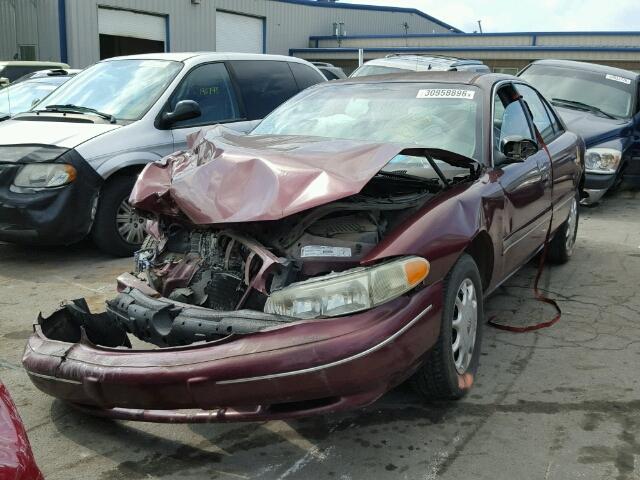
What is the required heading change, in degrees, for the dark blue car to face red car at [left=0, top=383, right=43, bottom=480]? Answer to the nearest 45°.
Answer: approximately 45° to its left

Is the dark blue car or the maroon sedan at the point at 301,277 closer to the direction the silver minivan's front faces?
the maroon sedan

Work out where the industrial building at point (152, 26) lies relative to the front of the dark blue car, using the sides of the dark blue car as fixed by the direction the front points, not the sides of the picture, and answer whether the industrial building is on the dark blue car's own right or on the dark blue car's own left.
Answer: on the dark blue car's own right

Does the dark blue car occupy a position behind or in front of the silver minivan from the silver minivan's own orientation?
behind

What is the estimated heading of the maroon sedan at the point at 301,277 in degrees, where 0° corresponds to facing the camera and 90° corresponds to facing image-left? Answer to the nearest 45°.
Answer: approximately 45°

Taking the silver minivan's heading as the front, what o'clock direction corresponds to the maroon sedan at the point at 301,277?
The maroon sedan is roughly at 10 o'clock from the silver minivan.

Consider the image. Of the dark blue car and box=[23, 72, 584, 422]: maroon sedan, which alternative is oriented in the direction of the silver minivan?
the dark blue car

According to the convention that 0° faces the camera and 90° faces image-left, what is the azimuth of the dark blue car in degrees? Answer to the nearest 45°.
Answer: approximately 45°

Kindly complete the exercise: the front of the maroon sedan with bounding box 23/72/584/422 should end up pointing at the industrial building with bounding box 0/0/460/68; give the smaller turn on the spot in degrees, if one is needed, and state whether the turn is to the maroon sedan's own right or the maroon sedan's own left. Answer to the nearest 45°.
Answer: approximately 135° to the maroon sedan's own right

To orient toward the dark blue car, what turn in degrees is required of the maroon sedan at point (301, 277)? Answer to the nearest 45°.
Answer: approximately 180°
